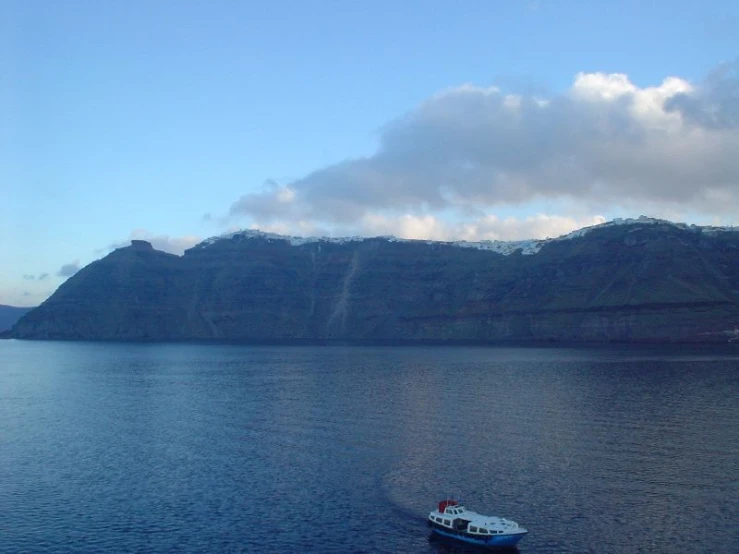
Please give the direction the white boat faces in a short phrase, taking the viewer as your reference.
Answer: facing the viewer and to the right of the viewer
